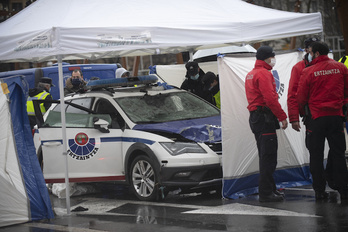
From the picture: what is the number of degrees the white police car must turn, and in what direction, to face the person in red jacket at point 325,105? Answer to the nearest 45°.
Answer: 0° — it already faces them

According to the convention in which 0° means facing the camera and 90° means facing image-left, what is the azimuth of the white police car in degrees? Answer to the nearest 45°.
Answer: approximately 315°

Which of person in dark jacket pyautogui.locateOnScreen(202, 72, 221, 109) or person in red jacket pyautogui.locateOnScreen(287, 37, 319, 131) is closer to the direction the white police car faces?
the person in red jacket

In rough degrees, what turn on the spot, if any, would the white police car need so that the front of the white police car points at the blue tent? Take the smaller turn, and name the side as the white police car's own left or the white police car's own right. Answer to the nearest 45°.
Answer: approximately 90° to the white police car's own right

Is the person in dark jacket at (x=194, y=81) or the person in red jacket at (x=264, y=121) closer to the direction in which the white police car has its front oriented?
the person in red jacket

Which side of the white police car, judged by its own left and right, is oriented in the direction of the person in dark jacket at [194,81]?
left

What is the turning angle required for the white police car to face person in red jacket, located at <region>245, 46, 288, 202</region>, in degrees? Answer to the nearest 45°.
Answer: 0° — it already faces them

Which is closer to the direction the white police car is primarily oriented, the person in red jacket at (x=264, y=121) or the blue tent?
the person in red jacket
